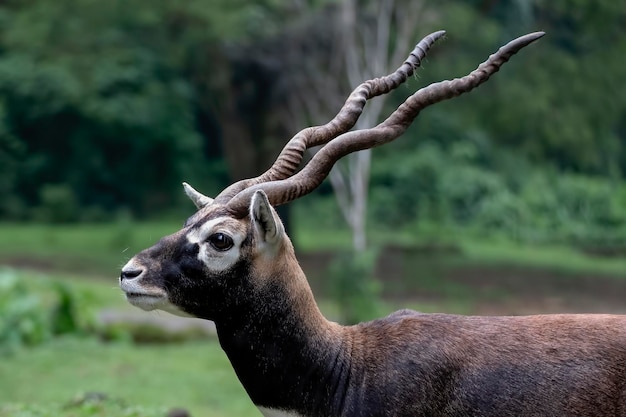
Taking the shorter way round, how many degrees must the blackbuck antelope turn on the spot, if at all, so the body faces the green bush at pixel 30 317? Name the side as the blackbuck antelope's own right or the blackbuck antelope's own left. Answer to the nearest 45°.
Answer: approximately 45° to the blackbuck antelope's own right

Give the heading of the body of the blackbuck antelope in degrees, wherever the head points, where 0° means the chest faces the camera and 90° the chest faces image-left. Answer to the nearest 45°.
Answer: approximately 90°

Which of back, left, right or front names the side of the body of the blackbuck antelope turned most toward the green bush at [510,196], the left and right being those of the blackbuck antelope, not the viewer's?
right

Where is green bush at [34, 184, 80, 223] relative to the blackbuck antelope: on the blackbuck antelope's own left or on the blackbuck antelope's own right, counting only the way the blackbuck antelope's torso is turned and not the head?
on the blackbuck antelope's own right

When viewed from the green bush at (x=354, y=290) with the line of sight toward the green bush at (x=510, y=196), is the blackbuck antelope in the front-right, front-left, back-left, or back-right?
back-right

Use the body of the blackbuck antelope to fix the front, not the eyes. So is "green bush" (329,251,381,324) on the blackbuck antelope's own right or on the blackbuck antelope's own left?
on the blackbuck antelope's own right
